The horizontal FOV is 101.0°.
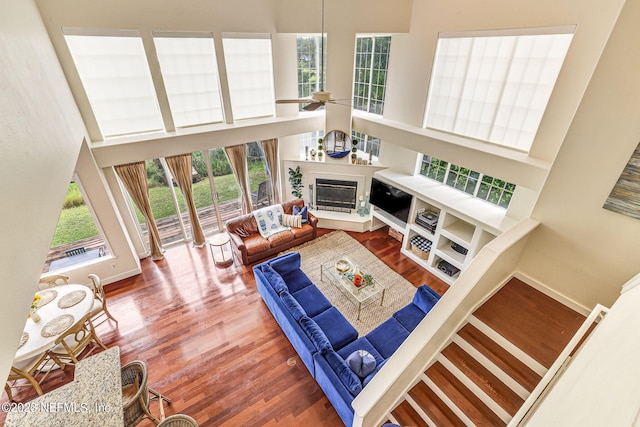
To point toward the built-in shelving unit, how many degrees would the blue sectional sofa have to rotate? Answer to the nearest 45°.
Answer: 0° — it already faces it

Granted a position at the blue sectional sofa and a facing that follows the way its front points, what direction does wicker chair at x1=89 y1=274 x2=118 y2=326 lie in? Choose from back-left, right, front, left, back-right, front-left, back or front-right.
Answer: back-left

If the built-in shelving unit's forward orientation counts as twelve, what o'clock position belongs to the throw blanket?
The throw blanket is roughly at 1 o'clock from the built-in shelving unit.

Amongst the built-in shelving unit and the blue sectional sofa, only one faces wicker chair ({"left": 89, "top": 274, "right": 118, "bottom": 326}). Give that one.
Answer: the built-in shelving unit

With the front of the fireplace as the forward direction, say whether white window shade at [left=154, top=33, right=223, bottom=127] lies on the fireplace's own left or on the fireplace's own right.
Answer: on the fireplace's own right

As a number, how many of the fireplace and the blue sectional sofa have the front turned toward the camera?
1

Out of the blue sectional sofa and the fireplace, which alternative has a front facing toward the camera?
the fireplace

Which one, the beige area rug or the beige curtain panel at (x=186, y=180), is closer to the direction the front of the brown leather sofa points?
the beige area rug

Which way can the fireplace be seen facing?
toward the camera

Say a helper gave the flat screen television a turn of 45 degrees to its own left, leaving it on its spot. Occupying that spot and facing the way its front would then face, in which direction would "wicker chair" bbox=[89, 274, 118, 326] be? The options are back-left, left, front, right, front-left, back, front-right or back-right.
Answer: front-right

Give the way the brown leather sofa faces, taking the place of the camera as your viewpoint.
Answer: facing the viewer and to the right of the viewer

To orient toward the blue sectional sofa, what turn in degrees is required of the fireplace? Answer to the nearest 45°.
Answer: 0° — it already faces it

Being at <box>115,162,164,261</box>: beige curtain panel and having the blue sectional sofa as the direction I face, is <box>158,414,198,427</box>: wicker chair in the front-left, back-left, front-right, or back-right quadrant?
front-right

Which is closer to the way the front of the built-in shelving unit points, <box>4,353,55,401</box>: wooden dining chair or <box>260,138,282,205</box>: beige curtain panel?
the wooden dining chair

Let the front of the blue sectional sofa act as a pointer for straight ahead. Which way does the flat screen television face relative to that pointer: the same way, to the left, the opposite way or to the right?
the opposite way

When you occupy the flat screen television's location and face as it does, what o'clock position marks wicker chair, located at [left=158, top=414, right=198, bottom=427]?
The wicker chair is roughly at 11 o'clock from the flat screen television.

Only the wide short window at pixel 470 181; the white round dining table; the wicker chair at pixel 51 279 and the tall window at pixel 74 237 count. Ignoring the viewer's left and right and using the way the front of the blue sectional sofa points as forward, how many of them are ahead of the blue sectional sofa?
1

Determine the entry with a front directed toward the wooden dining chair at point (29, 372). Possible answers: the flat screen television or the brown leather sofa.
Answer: the flat screen television

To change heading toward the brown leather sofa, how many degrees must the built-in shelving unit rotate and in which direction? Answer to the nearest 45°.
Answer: approximately 45° to its right
